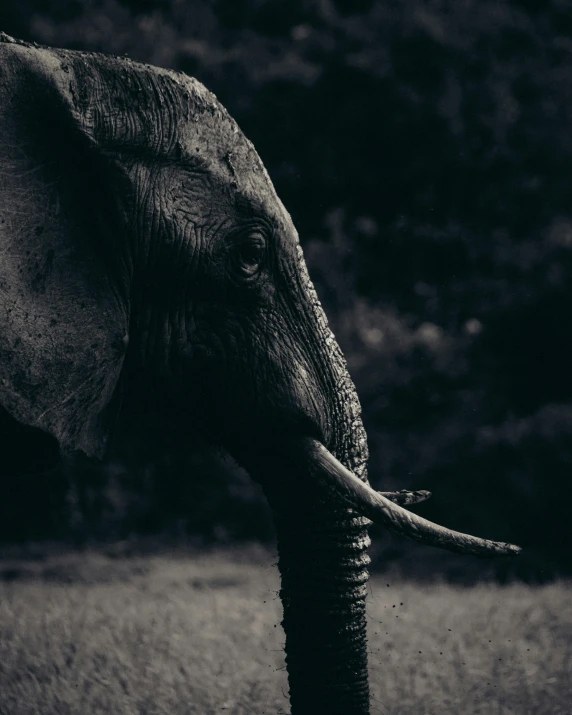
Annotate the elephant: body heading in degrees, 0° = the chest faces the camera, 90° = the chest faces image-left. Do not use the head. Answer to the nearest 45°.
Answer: approximately 270°
